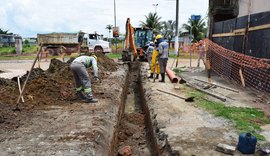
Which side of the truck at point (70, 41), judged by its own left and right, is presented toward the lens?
right
